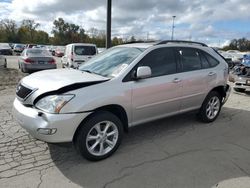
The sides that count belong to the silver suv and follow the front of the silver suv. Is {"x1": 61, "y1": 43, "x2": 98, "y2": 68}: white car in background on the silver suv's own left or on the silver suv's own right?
on the silver suv's own right

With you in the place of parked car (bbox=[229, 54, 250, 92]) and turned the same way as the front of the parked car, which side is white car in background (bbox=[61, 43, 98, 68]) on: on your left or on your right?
on your right

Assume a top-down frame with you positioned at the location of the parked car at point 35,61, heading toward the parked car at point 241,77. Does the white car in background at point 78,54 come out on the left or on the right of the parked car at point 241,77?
left

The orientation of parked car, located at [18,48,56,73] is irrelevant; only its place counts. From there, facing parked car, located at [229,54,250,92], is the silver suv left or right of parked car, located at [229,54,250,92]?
right

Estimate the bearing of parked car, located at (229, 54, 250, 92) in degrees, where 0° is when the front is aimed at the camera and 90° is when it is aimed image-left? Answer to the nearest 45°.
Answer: approximately 45°

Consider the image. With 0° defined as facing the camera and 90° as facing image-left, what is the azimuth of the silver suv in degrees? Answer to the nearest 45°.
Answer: approximately 45°

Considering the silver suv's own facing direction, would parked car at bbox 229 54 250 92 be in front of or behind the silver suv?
behind
